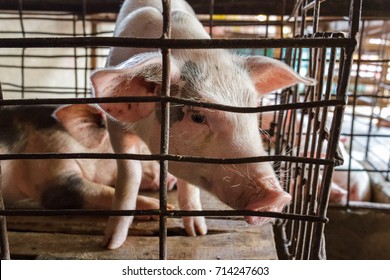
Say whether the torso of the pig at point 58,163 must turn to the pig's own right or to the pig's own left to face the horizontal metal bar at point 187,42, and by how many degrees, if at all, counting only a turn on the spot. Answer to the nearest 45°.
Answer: approximately 90° to the pig's own right

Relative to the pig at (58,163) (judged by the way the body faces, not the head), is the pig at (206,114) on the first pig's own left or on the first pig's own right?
on the first pig's own right

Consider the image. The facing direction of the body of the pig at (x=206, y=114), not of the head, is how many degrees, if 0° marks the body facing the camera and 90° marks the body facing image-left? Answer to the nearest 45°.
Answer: approximately 315°

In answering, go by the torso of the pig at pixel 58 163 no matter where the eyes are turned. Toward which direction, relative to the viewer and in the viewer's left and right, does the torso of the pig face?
facing to the right of the viewer
